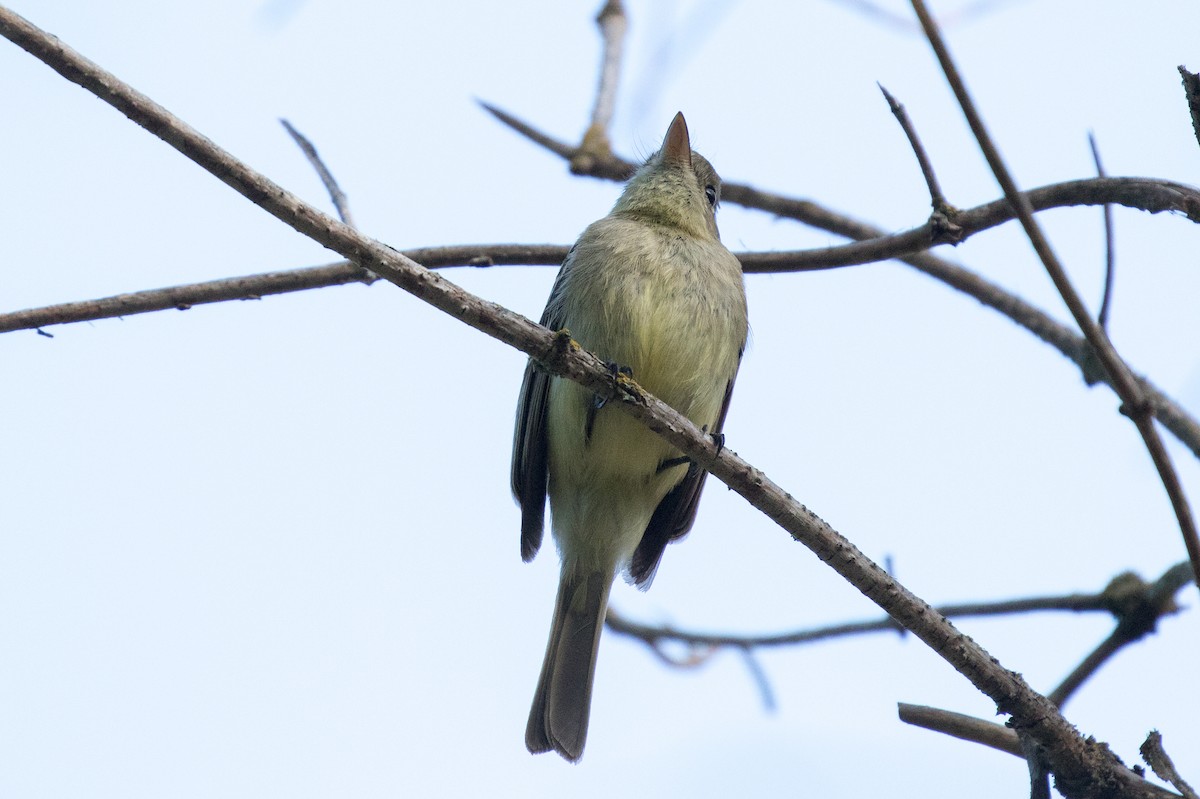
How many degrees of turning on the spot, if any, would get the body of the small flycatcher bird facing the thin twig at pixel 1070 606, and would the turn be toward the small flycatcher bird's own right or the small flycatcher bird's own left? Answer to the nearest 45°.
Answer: approximately 90° to the small flycatcher bird's own left

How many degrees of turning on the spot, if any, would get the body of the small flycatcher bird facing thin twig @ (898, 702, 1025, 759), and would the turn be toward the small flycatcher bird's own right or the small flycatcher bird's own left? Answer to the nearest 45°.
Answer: approximately 45° to the small flycatcher bird's own left

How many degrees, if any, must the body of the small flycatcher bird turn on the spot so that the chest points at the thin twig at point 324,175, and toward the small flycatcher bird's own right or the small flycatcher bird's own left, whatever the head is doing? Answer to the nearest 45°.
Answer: approximately 45° to the small flycatcher bird's own right

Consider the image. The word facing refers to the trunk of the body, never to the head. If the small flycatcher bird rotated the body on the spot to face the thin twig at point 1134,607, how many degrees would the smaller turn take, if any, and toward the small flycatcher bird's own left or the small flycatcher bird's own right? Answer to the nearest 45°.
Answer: approximately 90° to the small flycatcher bird's own left

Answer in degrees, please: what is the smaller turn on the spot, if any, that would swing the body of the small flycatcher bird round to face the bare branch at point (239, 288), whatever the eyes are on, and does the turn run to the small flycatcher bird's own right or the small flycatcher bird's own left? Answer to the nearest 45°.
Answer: approximately 45° to the small flycatcher bird's own right

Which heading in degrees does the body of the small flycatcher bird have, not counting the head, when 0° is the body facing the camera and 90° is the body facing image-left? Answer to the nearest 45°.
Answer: approximately 0°
